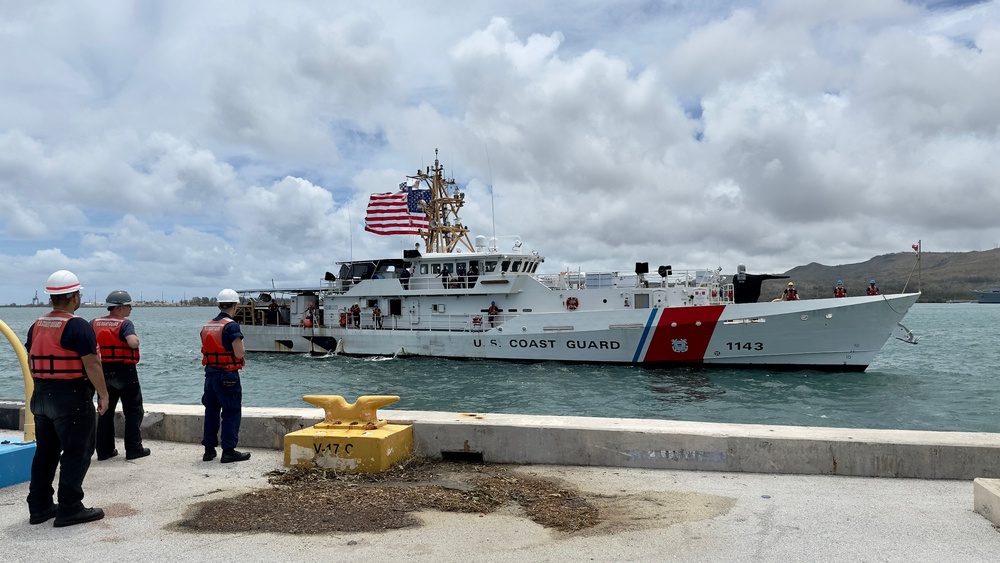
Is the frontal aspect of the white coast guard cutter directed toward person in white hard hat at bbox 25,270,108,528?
no

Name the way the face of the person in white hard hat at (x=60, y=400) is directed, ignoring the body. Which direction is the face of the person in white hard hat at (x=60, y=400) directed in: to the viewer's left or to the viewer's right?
to the viewer's right

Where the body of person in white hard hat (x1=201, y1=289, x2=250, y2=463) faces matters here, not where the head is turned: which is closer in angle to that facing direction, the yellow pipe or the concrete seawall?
the concrete seawall

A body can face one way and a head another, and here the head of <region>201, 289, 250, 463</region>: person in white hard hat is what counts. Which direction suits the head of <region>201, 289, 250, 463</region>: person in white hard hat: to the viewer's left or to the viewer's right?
to the viewer's right

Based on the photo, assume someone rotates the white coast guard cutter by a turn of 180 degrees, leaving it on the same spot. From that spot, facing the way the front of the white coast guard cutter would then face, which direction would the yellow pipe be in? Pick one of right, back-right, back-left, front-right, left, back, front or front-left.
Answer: left

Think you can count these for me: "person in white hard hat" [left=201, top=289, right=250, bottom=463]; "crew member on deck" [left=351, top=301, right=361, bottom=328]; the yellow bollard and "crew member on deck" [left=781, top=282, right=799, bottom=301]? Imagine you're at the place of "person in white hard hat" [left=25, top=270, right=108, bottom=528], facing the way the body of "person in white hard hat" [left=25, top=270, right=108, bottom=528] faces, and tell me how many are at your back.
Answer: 0

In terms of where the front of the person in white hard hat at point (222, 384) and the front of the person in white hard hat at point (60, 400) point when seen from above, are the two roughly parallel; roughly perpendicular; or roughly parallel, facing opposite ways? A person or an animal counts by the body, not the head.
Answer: roughly parallel

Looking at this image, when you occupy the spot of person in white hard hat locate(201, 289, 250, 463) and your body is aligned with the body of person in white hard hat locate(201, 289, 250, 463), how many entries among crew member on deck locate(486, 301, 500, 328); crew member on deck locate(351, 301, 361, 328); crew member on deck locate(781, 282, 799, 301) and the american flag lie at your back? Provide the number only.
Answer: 0

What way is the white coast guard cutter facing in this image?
to the viewer's right

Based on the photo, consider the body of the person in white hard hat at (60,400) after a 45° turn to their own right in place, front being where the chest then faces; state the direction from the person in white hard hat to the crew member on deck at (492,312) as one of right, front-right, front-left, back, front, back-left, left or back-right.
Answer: front-left

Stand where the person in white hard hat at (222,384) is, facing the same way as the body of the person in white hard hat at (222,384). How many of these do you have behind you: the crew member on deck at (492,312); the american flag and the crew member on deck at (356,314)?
0

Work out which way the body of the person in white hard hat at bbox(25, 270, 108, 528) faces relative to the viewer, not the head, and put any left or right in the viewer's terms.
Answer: facing away from the viewer and to the right of the viewer

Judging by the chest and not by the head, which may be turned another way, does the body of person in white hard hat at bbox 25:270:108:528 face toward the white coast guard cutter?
yes

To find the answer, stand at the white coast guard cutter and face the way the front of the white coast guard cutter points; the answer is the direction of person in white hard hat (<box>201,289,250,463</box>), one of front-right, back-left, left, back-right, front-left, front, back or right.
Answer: right

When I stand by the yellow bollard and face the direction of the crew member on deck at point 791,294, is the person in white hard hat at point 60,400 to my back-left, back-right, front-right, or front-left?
back-left

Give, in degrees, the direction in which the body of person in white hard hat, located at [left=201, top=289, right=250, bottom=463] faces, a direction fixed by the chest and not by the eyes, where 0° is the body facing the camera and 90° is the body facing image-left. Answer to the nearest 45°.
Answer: approximately 225°

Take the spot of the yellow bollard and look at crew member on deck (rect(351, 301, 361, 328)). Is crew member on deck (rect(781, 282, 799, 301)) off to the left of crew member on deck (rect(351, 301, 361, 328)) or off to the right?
right
